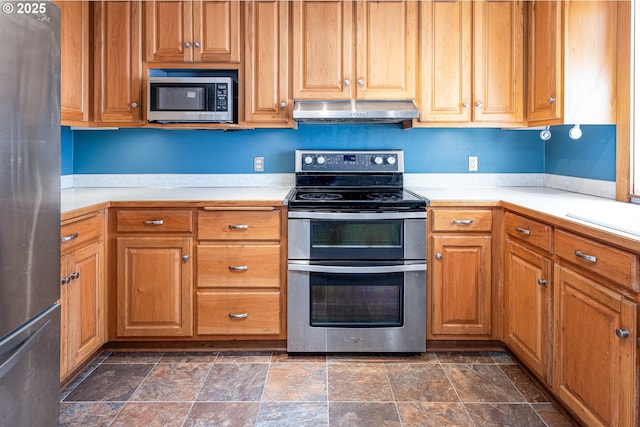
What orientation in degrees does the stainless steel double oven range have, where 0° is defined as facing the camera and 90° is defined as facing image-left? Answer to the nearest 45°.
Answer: approximately 0°
